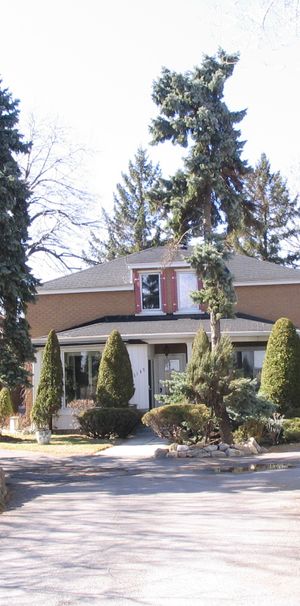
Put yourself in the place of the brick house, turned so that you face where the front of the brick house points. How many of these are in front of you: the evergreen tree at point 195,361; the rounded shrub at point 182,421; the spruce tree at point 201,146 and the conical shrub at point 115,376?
4

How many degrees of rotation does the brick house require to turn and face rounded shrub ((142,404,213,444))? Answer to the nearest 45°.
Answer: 0° — it already faces it

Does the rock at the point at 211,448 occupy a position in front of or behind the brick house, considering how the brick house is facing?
in front

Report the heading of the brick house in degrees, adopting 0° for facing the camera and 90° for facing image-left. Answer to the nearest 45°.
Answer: approximately 0°

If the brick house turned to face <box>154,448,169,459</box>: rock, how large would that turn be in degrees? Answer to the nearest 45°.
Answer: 0° — it already faces it

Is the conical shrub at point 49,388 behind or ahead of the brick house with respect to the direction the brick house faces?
ahead

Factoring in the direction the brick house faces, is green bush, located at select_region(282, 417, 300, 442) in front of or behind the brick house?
in front

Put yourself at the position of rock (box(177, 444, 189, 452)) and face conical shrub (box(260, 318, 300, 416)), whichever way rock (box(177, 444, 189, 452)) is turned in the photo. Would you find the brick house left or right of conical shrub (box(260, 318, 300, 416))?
left
